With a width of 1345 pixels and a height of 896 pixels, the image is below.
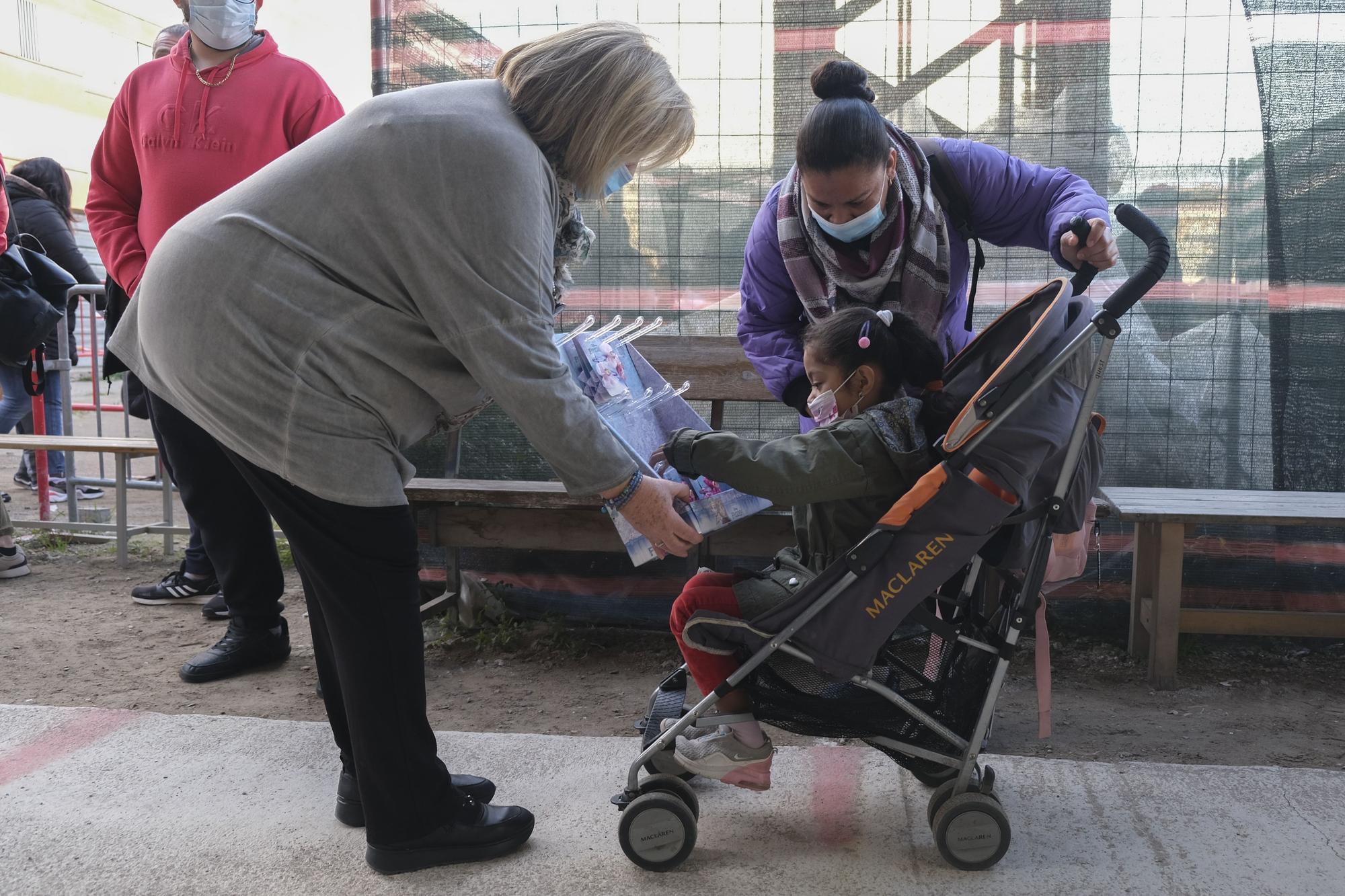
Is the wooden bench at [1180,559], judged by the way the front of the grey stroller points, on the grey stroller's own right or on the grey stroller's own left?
on the grey stroller's own right

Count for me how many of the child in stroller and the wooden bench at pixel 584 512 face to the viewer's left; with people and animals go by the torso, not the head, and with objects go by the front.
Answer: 1

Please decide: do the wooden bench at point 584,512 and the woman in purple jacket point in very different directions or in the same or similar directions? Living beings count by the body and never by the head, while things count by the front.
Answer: same or similar directions

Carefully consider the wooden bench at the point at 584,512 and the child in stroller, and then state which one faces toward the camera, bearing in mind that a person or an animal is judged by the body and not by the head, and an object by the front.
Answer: the wooden bench

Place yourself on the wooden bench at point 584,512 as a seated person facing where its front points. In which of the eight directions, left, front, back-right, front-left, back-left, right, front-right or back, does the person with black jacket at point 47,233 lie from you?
back-right

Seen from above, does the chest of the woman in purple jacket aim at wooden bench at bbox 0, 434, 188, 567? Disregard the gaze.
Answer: no

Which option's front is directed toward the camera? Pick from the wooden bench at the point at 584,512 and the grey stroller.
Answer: the wooden bench

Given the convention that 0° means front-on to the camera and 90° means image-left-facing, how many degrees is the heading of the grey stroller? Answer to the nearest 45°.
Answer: approximately 90°

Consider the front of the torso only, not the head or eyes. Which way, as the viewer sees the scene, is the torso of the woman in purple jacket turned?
toward the camera

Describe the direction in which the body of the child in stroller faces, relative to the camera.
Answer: to the viewer's left

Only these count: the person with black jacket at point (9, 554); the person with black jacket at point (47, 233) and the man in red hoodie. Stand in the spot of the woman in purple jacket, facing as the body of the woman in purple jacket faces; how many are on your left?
0

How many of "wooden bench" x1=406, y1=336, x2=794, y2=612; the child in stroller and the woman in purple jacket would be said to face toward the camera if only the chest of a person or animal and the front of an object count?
2

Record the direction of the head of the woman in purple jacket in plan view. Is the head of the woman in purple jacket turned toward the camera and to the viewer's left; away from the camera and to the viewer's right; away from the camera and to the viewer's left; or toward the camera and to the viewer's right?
toward the camera and to the viewer's left

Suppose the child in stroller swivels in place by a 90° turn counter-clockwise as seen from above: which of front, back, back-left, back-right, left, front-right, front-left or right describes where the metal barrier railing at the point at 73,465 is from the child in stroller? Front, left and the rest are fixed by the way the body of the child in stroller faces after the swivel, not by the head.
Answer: back-right

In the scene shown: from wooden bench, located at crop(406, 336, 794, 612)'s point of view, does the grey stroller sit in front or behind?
in front

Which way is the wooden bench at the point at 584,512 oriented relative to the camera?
toward the camera

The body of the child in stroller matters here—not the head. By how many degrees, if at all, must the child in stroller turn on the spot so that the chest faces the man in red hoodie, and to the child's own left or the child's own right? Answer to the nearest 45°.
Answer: approximately 45° to the child's own right

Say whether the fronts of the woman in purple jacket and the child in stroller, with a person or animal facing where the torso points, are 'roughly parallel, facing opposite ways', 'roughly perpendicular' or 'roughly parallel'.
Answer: roughly perpendicular
